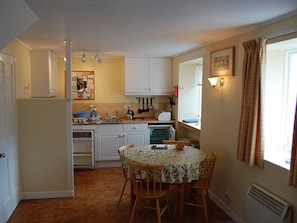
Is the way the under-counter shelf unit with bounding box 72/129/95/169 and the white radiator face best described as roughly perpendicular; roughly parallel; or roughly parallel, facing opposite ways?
roughly perpendicular

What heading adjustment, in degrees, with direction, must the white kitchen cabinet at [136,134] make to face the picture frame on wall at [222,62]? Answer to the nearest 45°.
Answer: approximately 45° to its left

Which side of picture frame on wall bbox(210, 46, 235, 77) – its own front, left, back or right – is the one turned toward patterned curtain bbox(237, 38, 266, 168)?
left

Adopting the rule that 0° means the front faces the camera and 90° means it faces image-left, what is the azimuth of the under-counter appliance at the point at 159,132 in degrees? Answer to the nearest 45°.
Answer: approximately 0°

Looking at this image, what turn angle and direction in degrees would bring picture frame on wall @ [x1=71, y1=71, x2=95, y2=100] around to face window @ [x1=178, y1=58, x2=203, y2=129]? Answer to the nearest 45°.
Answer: approximately 45° to its left

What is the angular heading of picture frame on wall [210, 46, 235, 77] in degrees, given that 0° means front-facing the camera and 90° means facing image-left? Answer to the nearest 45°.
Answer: approximately 45°

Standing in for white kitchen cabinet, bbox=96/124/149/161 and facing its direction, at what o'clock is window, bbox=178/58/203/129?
The window is roughly at 9 o'clock from the white kitchen cabinet.

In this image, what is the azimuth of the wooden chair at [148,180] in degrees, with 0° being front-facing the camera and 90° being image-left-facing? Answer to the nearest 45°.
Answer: approximately 225°
